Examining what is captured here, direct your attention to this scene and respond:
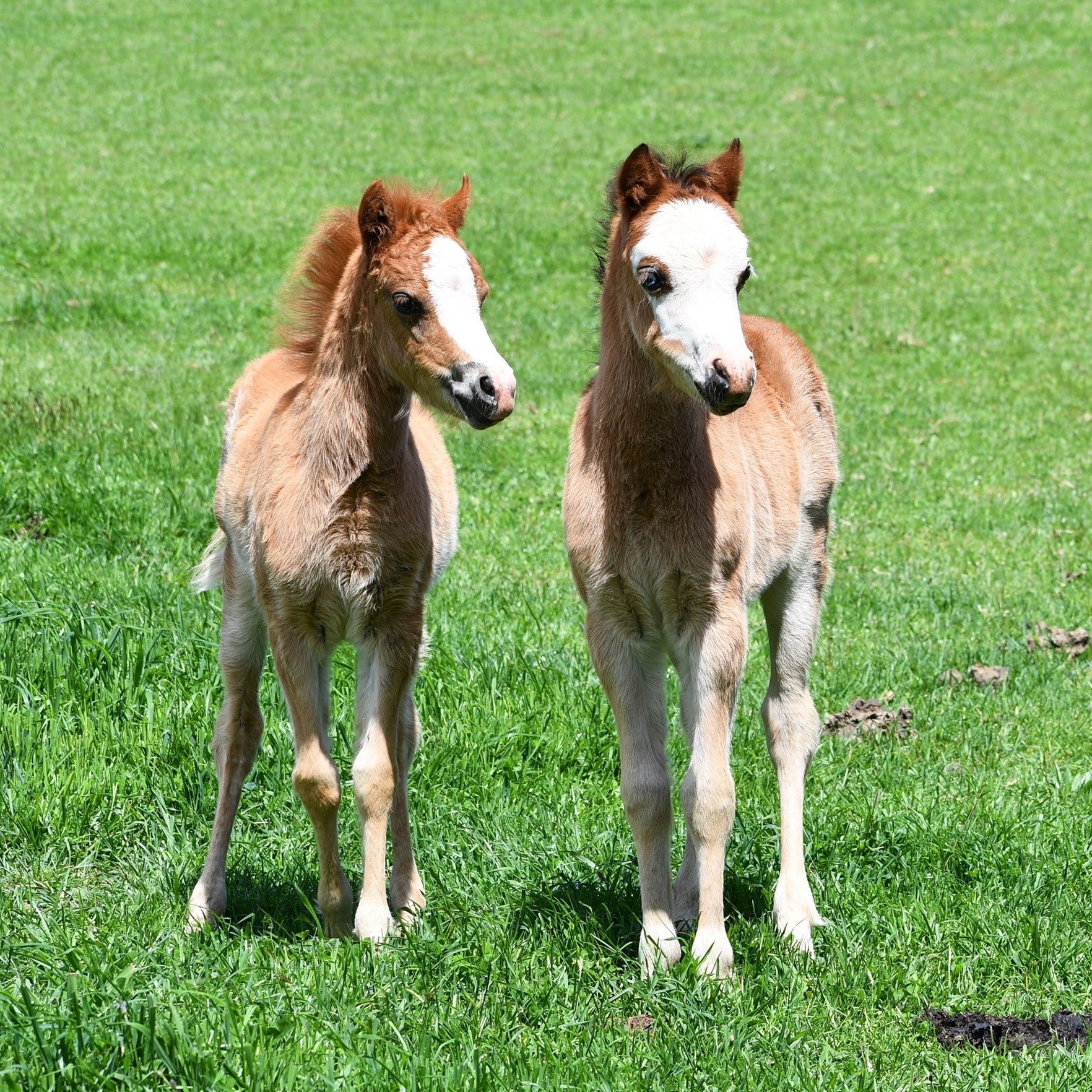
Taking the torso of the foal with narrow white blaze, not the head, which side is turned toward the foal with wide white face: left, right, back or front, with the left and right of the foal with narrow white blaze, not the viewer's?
left

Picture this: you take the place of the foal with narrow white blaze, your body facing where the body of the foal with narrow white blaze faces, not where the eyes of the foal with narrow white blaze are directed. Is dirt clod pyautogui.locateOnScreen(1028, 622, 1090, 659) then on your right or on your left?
on your left

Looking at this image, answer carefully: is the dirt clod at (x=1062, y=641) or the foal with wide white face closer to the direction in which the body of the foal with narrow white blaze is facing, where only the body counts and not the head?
the foal with wide white face

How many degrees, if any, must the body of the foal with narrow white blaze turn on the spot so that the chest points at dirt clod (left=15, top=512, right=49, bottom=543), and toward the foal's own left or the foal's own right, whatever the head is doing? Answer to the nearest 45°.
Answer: approximately 135° to the foal's own right

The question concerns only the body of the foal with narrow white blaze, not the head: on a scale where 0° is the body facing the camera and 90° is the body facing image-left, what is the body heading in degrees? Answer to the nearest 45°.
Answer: approximately 0°
